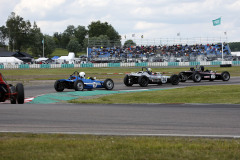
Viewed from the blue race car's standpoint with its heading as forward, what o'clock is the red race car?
The red race car is roughly at 5 o'clock from the blue race car.

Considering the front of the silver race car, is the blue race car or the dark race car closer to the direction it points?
the dark race car

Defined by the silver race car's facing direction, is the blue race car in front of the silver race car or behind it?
behind

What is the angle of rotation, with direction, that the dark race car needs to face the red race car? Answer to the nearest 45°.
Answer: approximately 135° to its right

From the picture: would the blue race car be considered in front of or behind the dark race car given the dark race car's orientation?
behind
